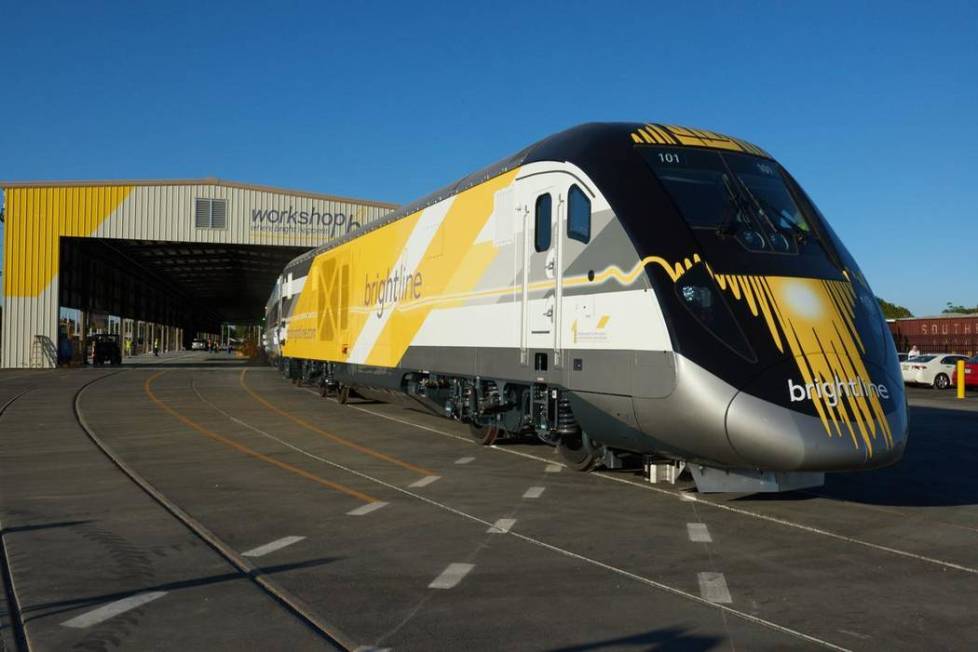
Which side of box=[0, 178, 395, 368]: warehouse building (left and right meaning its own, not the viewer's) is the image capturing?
front

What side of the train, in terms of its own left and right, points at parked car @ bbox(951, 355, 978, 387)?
left

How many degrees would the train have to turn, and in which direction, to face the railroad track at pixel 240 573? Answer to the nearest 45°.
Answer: approximately 90° to its right

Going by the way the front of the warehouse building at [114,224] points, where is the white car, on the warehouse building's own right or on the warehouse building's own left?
on the warehouse building's own left

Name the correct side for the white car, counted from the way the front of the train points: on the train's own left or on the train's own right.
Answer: on the train's own left

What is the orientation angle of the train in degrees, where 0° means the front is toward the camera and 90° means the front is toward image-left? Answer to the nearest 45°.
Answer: approximately 315°

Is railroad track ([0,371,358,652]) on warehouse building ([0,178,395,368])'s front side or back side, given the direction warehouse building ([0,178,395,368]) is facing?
on the front side
